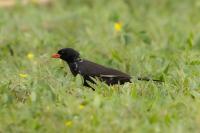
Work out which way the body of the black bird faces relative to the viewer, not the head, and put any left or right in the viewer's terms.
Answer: facing to the left of the viewer

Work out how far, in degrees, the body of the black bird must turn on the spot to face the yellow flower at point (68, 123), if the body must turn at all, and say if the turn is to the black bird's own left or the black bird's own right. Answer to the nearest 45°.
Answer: approximately 90° to the black bird's own left

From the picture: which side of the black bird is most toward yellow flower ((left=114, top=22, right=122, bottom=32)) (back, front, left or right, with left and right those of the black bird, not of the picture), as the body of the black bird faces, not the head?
right
